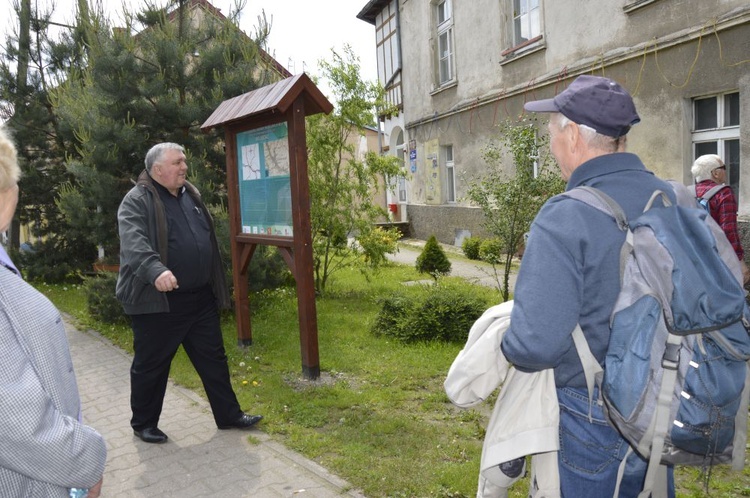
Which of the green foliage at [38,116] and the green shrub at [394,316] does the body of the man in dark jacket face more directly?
the green shrub

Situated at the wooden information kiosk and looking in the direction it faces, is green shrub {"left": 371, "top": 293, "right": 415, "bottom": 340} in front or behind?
behind

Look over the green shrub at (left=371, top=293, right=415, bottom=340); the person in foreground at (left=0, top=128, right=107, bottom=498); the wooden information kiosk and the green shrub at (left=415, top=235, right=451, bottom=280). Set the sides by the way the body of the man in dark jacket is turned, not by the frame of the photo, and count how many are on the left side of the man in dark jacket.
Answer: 3

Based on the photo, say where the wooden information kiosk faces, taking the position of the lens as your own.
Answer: facing the viewer and to the left of the viewer

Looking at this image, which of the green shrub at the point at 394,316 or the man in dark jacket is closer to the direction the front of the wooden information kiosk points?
the man in dark jacket

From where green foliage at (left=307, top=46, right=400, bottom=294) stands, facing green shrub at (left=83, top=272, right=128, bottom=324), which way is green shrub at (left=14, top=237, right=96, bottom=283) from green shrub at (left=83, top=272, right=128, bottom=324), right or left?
right

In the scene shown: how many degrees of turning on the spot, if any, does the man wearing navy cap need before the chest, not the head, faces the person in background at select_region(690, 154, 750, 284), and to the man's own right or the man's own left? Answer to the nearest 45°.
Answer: approximately 45° to the man's own right

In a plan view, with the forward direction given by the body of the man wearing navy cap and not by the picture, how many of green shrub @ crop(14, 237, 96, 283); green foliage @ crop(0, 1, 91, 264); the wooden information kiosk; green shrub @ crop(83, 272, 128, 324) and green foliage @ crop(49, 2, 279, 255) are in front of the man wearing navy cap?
5

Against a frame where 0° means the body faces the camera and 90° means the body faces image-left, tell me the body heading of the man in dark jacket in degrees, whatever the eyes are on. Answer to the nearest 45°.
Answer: approximately 315°

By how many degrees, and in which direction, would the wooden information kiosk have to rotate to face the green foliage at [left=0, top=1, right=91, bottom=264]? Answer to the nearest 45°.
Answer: approximately 90° to its right

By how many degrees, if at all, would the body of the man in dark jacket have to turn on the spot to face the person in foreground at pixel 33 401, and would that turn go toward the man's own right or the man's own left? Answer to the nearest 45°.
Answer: approximately 45° to the man's own right

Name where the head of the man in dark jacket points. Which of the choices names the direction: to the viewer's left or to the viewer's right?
to the viewer's right

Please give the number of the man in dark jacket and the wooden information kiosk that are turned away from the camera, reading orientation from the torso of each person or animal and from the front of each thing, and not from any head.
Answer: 0

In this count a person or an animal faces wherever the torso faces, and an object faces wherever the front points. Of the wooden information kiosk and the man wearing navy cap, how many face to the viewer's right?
0

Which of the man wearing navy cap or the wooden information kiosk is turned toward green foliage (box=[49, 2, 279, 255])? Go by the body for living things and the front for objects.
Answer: the man wearing navy cap

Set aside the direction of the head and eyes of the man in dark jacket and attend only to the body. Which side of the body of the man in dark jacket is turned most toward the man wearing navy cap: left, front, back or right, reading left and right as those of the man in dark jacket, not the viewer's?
front

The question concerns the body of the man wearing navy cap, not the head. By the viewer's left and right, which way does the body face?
facing away from the viewer and to the left of the viewer

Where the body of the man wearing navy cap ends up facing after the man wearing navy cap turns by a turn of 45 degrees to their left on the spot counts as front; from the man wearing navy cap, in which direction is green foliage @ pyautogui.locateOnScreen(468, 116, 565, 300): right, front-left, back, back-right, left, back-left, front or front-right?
right

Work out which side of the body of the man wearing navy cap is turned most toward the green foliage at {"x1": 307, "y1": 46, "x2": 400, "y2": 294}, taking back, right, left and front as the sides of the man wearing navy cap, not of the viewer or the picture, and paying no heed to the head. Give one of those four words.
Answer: front

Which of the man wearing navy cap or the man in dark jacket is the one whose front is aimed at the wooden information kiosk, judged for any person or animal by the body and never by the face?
the man wearing navy cap
